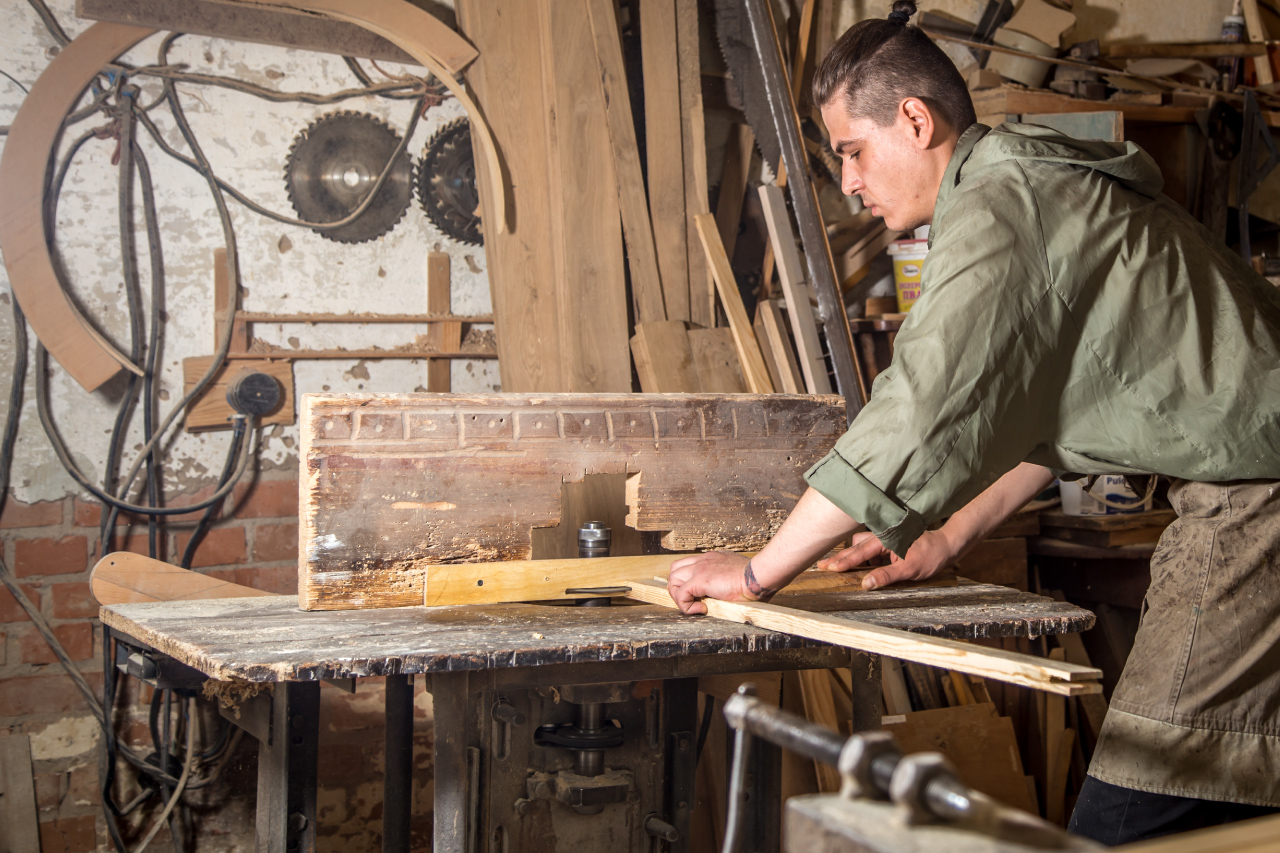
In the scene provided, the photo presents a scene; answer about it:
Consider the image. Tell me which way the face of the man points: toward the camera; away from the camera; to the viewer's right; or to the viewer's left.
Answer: to the viewer's left

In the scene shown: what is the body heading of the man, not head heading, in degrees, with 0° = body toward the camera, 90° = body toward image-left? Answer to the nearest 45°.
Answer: approximately 90°

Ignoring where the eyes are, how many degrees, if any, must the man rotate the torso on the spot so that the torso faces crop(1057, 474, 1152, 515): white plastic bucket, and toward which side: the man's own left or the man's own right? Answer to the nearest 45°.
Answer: approximately 90° to the man's own right

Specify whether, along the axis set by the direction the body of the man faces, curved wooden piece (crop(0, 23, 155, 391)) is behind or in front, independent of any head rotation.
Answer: in front

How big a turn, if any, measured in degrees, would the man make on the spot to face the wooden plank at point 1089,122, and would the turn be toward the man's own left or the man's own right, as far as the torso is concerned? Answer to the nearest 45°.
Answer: approximately 90° to the man's own right

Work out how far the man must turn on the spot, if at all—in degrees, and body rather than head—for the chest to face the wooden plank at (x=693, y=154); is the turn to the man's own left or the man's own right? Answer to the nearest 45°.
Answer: approximately 45° to the man's own right

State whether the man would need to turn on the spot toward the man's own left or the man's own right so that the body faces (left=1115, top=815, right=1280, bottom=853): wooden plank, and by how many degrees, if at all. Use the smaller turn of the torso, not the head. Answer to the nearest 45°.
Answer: approximately 90° to the man's own left

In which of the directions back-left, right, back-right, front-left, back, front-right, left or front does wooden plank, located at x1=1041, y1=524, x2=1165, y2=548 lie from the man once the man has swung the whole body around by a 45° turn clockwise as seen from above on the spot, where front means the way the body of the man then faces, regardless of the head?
front-right

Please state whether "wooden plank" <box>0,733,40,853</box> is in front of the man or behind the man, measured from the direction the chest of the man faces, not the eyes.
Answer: in front

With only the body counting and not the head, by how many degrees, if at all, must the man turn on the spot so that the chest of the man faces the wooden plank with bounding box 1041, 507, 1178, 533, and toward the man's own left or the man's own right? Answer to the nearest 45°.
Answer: approximately 90° to the man's own right
